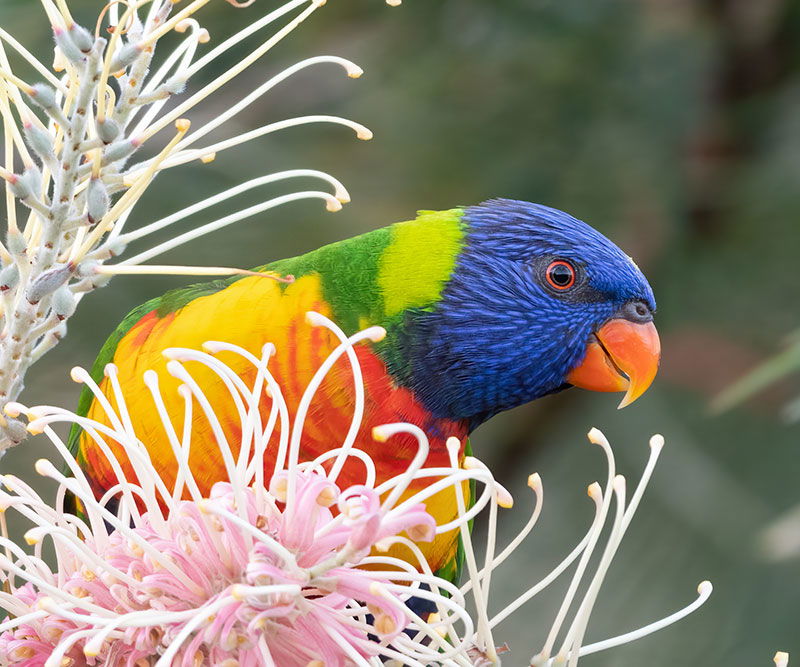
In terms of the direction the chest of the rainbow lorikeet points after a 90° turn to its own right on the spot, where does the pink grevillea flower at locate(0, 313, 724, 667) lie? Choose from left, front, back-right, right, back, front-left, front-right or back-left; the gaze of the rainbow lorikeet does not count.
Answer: front

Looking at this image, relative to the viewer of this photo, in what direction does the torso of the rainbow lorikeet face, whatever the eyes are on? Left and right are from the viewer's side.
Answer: facing to the right of the viewer

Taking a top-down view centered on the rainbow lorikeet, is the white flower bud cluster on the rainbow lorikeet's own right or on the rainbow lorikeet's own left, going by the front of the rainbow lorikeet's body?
on the rainbow lorikeet's own right
